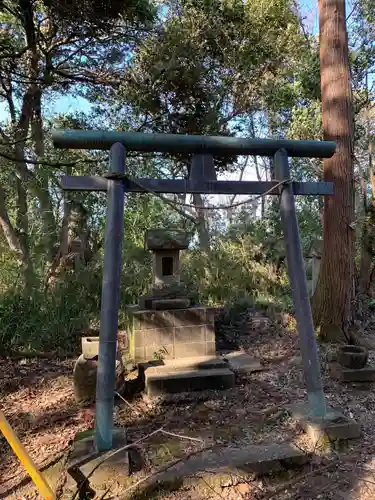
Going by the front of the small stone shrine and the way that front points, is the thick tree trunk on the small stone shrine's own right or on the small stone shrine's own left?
on the small stone shrine's own left

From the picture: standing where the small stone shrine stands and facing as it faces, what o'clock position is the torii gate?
The torii gate is roughly at 12 o'clock from the small stone shrine.

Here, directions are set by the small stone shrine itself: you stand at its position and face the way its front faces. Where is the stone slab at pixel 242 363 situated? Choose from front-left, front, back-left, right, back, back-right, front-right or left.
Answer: left

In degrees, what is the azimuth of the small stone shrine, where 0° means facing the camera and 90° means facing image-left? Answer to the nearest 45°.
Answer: approximately 0°

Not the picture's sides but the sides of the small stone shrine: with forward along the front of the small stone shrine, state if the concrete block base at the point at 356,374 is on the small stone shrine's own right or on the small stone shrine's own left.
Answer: on the small stone shrine's own left

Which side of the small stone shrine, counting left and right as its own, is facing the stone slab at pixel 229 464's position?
front
